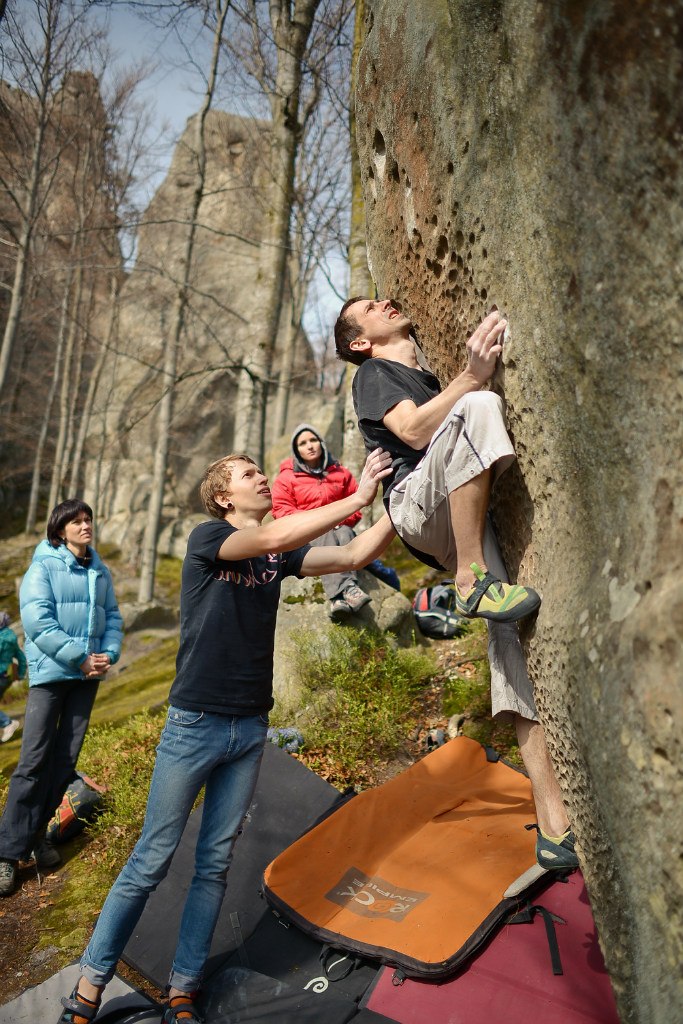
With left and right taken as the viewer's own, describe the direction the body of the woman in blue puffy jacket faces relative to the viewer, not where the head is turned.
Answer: facing the viewer and to the right of the viewer

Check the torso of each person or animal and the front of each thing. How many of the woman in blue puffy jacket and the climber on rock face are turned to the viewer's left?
0

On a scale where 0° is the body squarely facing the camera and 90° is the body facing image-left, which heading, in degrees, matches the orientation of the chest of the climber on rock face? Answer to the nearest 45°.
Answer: approximately 270°

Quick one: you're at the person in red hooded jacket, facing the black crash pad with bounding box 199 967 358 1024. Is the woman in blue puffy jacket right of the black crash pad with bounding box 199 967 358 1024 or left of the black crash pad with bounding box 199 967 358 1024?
right

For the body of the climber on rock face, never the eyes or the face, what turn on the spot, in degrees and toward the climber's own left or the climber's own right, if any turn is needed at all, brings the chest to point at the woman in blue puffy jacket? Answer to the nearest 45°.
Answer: approximately 135° to the climber's own left

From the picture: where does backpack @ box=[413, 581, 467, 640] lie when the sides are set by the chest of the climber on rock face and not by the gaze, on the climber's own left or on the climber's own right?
on the climber's own left

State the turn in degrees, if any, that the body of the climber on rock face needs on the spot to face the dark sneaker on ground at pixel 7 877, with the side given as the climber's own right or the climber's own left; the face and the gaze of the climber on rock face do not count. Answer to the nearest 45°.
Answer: approximately 135° to the climber's own left
